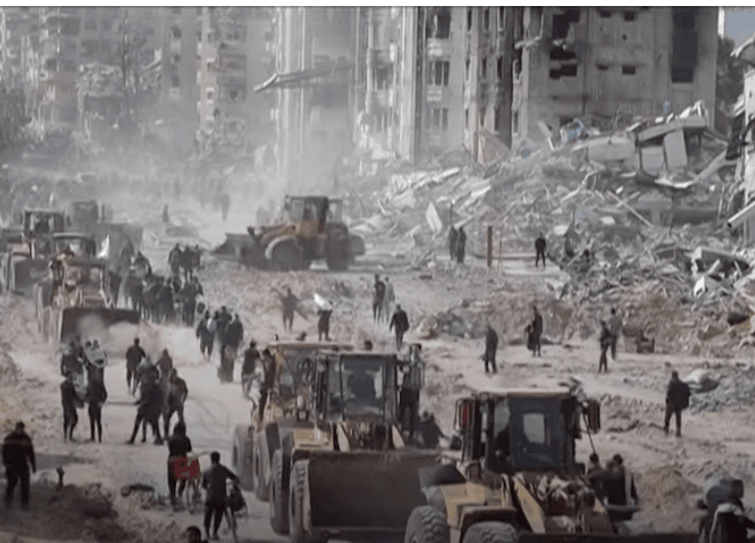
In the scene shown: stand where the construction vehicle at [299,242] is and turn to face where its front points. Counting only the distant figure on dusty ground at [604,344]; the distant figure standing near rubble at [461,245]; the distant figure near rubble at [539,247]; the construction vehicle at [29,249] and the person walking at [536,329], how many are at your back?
4

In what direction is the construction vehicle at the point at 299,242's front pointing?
to the viewer's left

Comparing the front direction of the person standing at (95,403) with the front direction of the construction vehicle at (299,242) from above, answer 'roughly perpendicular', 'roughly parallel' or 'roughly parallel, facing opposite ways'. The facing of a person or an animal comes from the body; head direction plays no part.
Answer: roughly perpendicular

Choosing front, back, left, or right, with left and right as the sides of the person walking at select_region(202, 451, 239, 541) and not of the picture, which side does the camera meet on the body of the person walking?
back

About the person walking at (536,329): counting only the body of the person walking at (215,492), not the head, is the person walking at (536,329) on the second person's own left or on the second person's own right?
on the second person's own right

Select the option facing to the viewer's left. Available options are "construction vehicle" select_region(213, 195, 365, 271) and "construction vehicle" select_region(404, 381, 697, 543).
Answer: "construction vehicle" select_region(213, 195, 365, 271)
